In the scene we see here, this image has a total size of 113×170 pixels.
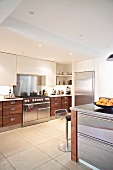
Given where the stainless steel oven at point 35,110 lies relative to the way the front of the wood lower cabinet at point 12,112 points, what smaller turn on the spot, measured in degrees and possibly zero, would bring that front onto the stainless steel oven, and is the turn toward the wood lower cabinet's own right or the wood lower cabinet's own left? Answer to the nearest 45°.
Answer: approximately 90° to the wood lower cabinet's own left

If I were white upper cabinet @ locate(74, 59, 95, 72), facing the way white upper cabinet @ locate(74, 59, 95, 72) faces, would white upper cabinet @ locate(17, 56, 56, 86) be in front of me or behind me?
in front

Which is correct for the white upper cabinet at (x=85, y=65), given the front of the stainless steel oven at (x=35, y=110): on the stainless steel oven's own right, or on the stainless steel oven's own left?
on the stainless steel oven's own left

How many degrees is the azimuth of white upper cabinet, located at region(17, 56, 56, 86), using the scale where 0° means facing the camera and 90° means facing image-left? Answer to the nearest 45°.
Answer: approximately 315°

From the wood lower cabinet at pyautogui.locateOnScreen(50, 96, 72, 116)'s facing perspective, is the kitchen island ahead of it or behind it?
ahead

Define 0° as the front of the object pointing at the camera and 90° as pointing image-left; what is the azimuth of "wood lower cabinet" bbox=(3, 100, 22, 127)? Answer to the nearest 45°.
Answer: approximately 315°

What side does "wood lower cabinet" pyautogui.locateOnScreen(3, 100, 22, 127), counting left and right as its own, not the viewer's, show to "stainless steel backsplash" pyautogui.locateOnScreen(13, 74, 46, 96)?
left

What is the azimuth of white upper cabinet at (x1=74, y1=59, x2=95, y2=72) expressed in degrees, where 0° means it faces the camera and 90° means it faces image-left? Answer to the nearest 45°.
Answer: approximately 45°

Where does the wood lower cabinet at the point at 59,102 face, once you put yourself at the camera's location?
facing the viewer and to the right of the viewer

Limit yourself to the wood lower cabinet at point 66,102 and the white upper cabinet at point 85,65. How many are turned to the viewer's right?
0
